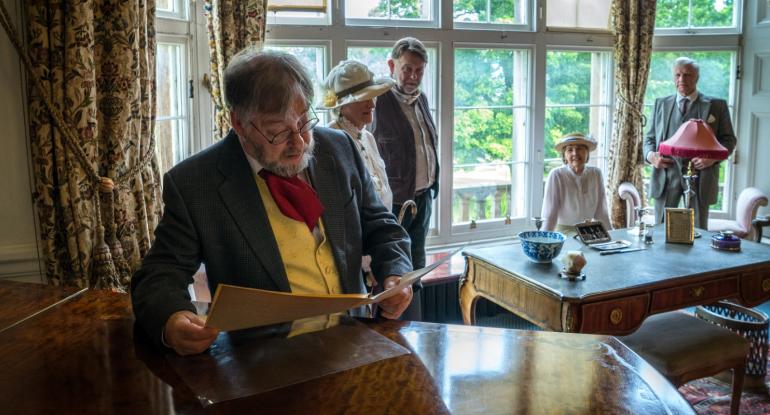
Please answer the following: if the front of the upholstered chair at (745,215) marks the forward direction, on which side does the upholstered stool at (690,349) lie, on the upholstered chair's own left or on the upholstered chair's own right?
on the upholstered chair's own left

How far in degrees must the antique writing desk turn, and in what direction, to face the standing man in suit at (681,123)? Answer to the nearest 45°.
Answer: approximately 135° to its left

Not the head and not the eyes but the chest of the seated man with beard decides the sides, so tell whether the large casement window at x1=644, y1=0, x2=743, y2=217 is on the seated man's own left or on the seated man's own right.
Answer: on the seated man's own left

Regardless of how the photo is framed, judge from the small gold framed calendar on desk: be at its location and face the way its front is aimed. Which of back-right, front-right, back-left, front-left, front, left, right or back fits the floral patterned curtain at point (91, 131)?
front-right

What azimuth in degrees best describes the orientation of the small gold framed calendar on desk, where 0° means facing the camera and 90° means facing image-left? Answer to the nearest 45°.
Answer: approximately 0°

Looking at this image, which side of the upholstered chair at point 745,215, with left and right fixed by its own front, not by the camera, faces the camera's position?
left

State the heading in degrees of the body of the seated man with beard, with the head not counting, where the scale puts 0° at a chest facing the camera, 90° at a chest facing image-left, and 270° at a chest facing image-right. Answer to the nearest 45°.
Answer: approximately 315°

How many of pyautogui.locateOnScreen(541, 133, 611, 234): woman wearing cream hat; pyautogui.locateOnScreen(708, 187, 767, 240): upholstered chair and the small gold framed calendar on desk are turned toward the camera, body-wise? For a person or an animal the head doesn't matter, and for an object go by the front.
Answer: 2

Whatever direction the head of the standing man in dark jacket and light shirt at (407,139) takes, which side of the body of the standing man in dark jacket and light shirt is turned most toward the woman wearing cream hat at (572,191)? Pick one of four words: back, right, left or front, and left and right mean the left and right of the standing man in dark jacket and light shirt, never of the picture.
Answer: left
